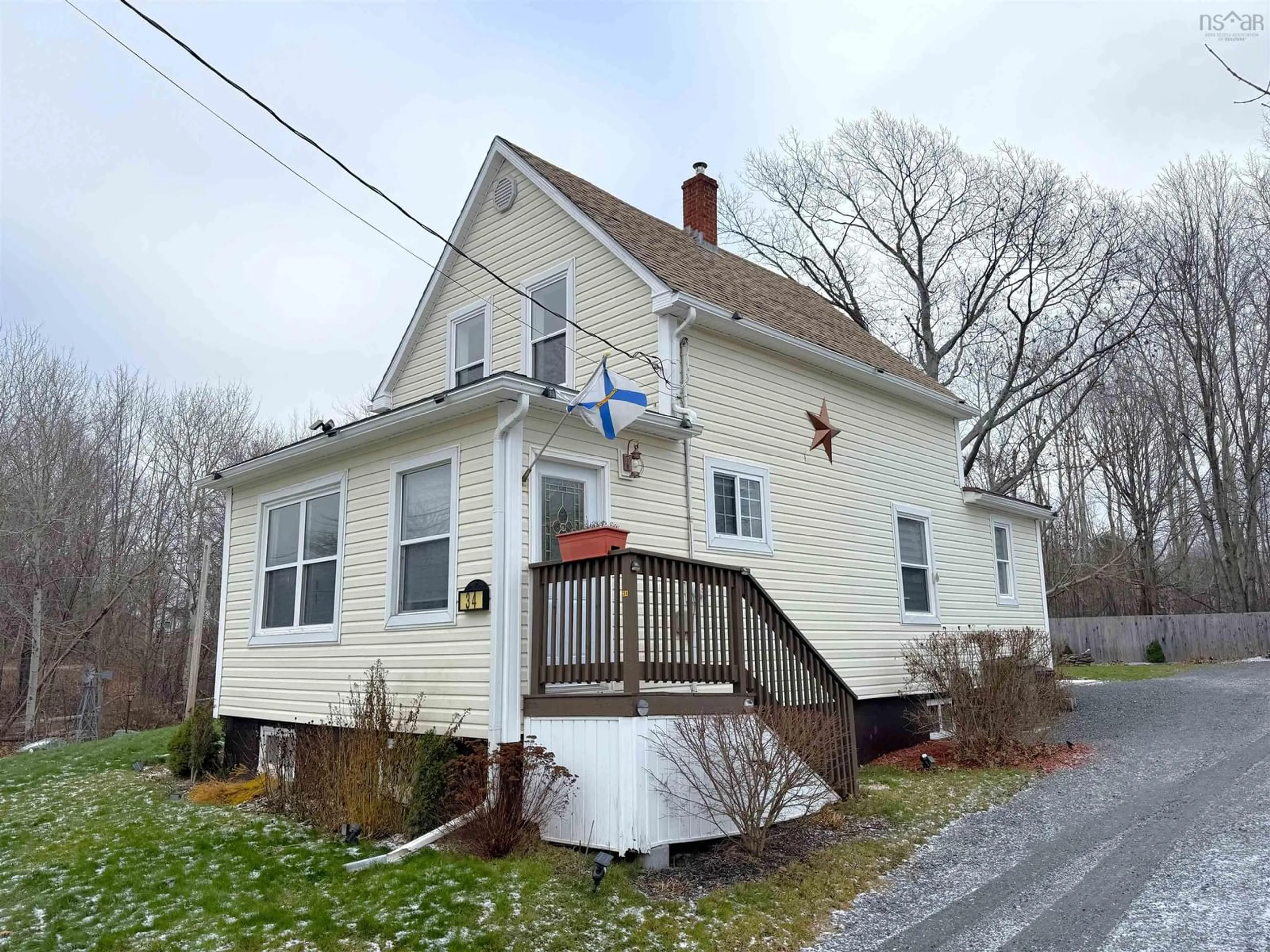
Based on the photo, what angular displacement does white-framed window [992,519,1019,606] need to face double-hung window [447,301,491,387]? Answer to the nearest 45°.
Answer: approximately 90° to its right

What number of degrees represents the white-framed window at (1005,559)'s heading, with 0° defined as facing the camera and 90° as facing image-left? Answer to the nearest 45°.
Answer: approximately 315°

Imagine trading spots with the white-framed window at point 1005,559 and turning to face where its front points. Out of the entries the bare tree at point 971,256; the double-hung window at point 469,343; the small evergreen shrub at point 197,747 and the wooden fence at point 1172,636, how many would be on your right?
2

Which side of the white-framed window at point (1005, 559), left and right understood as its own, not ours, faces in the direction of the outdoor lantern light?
right

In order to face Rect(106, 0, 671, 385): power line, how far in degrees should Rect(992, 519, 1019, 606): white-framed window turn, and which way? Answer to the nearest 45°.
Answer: approximately 45° to its right

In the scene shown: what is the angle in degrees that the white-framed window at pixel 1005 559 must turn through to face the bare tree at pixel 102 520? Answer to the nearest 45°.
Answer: approximately 135° to its right

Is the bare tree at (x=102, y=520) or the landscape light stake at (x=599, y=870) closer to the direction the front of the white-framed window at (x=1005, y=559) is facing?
the landscape light stake

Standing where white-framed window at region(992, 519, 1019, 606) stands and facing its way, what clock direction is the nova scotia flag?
The nova scotia flag is roughly at 2 o'clock from the white-framed window.

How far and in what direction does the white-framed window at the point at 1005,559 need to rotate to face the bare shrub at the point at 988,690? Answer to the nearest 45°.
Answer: approximately 45° to its right

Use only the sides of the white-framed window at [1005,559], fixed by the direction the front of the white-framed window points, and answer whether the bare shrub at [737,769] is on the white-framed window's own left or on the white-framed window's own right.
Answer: on the white-framed window's own right

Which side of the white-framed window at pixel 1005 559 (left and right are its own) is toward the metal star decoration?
right
